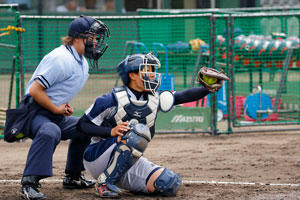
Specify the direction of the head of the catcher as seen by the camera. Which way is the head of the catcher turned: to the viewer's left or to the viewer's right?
to the viewer's right

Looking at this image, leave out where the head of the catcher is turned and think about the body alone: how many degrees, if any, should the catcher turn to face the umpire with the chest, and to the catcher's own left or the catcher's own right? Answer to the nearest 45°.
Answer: approximately 135° to the catcher's own right

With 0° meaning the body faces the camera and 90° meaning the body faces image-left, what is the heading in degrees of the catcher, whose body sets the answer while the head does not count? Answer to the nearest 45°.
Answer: approximately 315°
